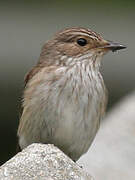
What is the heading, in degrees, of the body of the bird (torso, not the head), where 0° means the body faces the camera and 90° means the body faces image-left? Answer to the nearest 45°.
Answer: approximately 315°
